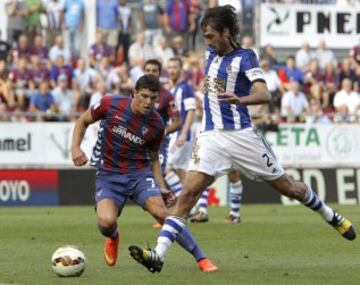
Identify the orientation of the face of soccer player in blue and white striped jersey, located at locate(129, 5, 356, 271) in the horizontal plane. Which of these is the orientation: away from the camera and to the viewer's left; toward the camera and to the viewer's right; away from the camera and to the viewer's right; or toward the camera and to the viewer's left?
toward the camera and to the viewer's left

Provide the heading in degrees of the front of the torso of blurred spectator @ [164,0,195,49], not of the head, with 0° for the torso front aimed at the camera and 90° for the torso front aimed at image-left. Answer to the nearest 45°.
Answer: approximately 0°

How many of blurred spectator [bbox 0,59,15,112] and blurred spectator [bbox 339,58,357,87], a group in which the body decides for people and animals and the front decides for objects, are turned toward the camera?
2

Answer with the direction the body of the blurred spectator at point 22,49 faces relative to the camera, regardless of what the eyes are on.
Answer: toward the camera

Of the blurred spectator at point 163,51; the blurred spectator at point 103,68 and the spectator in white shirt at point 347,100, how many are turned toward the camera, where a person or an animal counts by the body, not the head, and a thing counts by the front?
3

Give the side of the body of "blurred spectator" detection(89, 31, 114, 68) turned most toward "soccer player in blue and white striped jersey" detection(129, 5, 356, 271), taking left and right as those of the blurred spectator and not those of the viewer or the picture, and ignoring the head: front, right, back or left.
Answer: front

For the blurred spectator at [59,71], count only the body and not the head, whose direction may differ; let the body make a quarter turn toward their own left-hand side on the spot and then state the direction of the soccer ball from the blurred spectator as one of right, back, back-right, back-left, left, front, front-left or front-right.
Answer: right

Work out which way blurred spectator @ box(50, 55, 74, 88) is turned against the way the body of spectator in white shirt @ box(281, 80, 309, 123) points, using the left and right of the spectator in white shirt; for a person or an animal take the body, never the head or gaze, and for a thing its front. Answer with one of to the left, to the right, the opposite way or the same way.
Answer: the same way

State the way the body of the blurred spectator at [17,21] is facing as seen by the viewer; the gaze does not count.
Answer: toward the camera

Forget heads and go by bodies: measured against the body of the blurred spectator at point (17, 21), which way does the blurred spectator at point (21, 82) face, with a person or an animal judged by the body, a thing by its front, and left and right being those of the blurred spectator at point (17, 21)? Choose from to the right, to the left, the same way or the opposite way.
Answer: the same way

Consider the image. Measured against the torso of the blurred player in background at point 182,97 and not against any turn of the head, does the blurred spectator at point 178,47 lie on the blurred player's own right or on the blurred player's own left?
on the blurred player's own right

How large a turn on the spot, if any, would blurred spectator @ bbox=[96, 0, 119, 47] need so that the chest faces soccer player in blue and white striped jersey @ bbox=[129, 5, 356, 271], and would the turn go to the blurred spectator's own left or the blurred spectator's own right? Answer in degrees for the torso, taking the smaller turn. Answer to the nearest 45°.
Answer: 0° — they already face them

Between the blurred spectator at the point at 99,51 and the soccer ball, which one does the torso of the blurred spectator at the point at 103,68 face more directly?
the soccer ball

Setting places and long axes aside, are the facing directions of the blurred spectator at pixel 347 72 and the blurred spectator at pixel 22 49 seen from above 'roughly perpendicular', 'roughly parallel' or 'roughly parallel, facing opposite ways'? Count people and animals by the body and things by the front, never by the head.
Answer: roughly parallel

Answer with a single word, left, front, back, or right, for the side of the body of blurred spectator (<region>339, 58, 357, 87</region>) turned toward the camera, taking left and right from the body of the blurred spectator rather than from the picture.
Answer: front

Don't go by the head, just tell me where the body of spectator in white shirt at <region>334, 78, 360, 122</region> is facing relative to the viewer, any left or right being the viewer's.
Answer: facing the viewer
